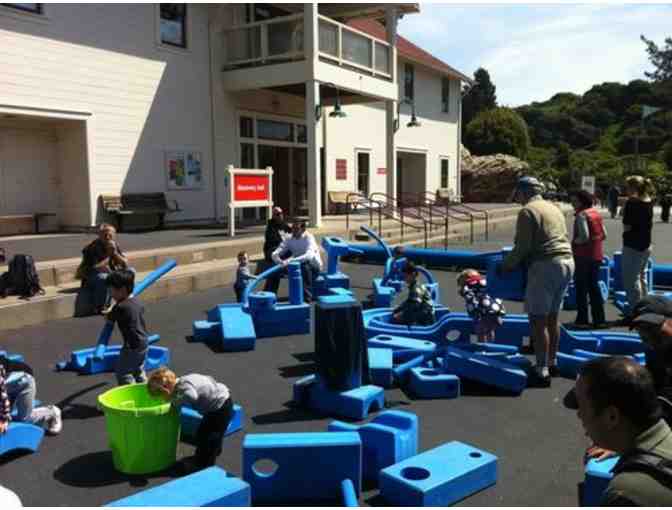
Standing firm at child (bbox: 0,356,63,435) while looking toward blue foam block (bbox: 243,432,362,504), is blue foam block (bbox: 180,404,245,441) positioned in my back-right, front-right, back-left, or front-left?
front-left

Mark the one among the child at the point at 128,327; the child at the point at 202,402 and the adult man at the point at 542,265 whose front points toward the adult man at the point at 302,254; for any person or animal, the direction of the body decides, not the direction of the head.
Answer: the adult man at the point at 542,265

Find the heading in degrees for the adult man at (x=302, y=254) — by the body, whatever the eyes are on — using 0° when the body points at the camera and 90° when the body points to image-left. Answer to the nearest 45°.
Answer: approximately 45°

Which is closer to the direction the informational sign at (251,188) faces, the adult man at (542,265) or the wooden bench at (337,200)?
the adult man

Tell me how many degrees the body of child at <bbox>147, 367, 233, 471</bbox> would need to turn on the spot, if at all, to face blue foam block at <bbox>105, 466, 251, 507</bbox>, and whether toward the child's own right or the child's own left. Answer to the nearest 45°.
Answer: approximately 90° to the child's own left

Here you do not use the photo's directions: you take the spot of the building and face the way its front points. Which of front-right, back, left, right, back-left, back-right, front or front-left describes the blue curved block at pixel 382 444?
front-right

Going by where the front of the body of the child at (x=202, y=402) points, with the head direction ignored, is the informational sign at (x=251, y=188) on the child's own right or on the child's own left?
on the child's own right

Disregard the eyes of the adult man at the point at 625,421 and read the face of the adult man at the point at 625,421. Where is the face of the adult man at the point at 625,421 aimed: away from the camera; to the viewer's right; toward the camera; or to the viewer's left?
to the viewer's left

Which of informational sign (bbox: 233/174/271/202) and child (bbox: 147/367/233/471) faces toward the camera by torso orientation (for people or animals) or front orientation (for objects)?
the informational sign

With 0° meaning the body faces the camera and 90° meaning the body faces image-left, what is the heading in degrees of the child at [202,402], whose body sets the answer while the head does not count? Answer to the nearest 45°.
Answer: approximately 90°

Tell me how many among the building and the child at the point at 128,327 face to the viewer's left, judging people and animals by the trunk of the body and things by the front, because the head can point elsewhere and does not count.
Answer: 1

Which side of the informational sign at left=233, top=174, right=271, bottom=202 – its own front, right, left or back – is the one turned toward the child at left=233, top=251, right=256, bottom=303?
front

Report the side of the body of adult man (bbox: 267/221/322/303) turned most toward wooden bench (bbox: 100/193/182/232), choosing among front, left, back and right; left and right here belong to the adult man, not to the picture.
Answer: right

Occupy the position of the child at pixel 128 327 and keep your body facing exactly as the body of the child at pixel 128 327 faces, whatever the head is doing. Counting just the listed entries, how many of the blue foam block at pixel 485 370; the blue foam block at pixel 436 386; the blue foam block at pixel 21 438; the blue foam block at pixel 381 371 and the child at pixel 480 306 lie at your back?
4

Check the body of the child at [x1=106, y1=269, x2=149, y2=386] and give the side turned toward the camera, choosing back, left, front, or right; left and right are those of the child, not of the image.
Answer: left

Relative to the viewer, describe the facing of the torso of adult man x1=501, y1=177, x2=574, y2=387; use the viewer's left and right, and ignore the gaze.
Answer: facing away from the viewer and to the left of the viewer

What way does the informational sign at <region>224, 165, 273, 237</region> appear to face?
toward the camera

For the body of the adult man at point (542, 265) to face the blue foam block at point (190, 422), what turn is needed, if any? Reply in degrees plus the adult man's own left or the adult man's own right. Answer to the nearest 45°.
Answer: approximately 90° to the adult man's own left

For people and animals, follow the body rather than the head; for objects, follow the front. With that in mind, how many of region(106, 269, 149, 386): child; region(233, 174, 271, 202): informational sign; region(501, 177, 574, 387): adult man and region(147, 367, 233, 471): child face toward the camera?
1
